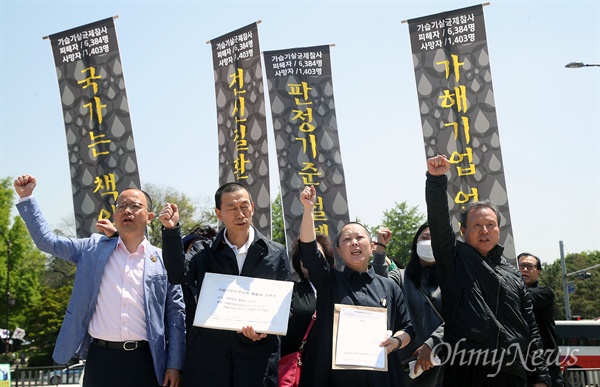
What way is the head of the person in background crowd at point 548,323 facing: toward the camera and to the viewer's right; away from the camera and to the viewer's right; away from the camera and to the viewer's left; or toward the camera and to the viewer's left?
toward the camera and to the viewer's left

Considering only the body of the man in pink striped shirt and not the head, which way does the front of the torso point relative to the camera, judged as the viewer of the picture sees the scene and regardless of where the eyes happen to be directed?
toward the camera

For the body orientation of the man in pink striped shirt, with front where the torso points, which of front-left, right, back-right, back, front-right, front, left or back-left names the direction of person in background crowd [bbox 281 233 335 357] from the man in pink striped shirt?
left

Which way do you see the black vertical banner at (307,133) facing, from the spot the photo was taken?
facing the viewer

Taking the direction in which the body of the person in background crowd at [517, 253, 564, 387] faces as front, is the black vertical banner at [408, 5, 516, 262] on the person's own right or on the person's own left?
on the person's own right

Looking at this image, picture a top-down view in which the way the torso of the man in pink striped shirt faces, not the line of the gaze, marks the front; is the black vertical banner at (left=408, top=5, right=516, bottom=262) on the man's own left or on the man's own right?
on the man's own left

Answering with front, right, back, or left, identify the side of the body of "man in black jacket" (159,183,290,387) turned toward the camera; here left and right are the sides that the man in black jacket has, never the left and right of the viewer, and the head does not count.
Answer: front

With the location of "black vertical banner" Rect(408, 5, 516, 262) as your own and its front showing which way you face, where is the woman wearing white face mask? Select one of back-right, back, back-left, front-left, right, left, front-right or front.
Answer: front
